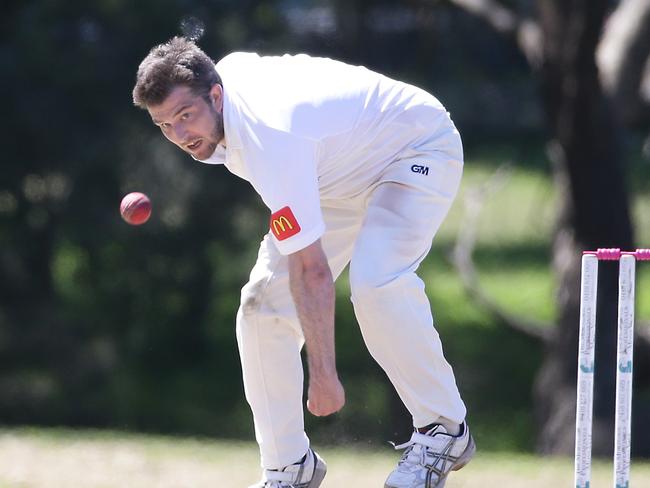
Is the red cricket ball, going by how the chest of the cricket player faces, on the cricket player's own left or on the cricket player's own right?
on the cricket player's own right

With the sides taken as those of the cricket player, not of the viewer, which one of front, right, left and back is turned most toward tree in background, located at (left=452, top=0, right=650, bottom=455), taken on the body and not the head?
back

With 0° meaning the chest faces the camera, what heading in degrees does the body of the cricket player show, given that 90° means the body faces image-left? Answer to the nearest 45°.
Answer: approximately 45°

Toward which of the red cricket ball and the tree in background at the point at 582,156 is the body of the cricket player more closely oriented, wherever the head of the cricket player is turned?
the red cricket ball
